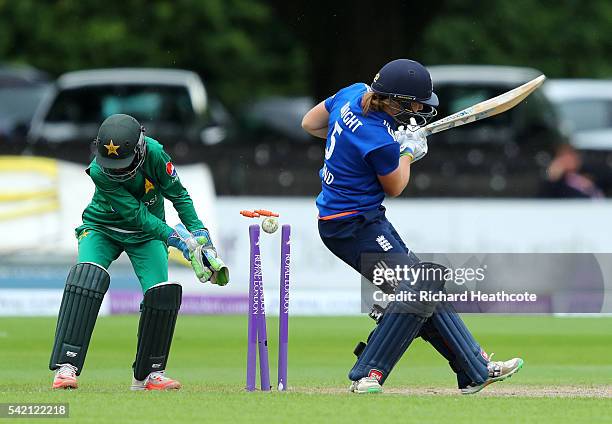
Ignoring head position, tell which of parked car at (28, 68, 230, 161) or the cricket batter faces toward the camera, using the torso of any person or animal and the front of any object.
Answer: the parked car

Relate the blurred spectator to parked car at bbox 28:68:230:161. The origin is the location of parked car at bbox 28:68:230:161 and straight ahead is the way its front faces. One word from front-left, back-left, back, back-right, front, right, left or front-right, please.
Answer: front-left

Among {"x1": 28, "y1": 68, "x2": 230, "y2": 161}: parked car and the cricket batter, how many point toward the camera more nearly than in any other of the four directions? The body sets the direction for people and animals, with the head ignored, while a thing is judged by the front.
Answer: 1

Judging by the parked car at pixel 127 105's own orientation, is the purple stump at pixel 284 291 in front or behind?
in front

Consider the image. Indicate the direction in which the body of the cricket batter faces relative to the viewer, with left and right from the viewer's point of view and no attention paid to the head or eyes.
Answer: facing away from the viewer and to the right of the viewer

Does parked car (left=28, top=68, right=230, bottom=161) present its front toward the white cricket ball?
yes

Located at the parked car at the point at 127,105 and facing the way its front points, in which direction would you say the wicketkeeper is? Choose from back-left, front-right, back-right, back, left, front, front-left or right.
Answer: front

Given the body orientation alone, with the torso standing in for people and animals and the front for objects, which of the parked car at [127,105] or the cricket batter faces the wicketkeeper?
the parked car

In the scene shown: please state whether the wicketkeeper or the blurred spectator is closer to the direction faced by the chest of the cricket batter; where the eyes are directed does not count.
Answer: the blurred spectator

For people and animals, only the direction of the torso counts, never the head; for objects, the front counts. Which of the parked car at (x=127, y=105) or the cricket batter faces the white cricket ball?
the parked car

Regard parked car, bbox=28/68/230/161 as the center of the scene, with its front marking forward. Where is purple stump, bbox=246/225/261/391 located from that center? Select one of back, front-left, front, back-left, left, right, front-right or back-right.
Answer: front

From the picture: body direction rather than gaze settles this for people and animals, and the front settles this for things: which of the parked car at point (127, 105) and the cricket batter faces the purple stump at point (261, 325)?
the parked car

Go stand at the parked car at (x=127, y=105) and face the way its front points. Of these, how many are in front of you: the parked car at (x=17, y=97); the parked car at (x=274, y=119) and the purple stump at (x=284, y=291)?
1

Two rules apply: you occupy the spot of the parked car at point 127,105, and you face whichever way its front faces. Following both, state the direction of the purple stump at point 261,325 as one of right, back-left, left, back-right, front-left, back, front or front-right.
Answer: front

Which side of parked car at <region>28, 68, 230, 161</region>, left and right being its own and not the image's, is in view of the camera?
front

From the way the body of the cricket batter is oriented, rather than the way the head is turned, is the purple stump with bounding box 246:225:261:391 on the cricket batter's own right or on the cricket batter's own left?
on the cricket batter's own left
